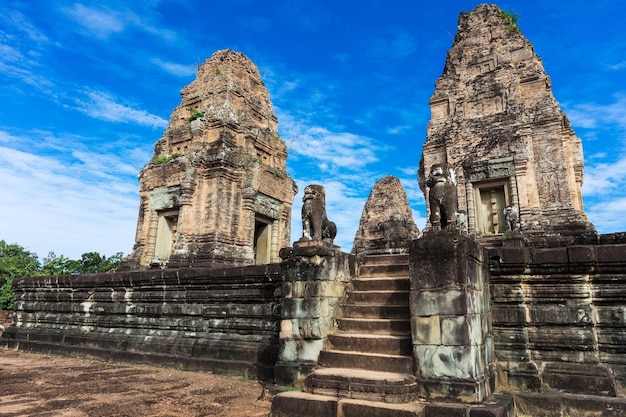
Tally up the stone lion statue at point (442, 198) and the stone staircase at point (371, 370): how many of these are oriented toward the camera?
2

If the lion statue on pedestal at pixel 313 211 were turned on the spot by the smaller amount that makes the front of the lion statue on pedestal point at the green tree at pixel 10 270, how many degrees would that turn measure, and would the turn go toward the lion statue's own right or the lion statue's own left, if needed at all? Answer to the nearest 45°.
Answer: approximately 90° to the lion statue's own right

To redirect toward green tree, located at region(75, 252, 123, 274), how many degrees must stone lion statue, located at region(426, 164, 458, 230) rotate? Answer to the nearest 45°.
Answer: approximately 135° to its right

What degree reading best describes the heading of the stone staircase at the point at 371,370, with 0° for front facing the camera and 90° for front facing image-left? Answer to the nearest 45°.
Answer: approximately 0°

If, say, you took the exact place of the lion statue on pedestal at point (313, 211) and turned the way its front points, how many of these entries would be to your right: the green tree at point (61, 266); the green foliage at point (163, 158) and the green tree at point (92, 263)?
3

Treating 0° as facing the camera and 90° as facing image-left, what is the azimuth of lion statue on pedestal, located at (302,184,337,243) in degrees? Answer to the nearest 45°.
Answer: approximately 45°

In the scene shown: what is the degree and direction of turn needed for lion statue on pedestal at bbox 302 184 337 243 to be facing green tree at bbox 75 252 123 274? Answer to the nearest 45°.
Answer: approximately 90° to its right

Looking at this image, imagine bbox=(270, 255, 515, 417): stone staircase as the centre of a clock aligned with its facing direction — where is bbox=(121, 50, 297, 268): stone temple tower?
The stone temple tower is roughly at 5 o'clock from the stone staircase.
